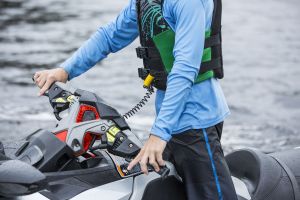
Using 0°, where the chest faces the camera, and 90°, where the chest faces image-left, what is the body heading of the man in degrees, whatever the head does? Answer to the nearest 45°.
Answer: approximately 90°
